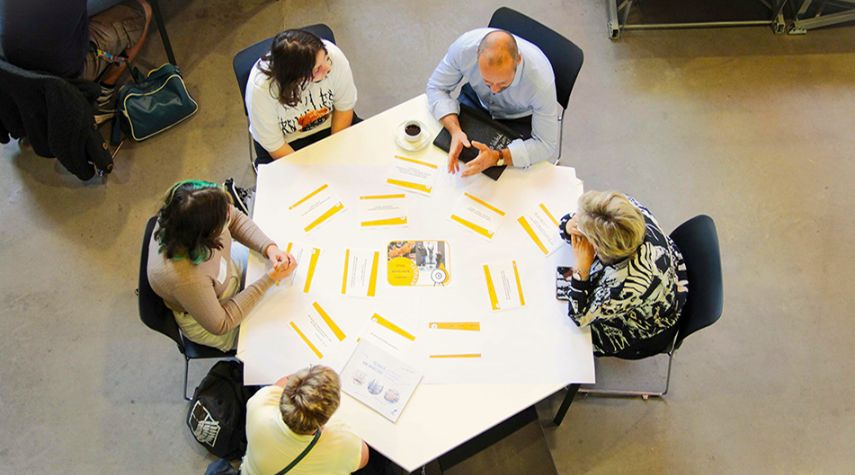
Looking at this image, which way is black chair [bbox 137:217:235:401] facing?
to the viewer's right

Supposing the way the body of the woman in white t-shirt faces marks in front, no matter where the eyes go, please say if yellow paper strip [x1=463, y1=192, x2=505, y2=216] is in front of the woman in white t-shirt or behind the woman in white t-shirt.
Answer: in front

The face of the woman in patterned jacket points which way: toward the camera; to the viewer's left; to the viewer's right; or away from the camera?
to the viewer's left

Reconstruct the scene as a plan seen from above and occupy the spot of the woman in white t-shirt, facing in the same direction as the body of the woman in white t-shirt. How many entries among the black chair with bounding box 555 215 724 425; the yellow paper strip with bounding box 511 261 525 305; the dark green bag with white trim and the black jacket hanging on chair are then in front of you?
2

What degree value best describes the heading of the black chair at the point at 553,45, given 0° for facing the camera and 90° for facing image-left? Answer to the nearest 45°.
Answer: approximately 45°

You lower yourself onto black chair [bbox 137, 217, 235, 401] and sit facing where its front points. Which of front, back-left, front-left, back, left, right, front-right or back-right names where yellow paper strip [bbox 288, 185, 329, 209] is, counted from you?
front

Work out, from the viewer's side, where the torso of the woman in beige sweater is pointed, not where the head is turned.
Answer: to the viewer's right

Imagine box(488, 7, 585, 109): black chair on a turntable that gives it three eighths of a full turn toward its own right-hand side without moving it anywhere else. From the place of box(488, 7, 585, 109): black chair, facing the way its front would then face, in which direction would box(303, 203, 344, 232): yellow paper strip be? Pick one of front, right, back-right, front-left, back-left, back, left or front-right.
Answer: back-left

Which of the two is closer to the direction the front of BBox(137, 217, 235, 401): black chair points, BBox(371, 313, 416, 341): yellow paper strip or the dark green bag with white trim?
the yellow paper strip

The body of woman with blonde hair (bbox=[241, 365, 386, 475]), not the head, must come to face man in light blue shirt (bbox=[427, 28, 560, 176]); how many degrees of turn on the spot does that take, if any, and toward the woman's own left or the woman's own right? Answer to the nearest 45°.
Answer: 0° — they already face them

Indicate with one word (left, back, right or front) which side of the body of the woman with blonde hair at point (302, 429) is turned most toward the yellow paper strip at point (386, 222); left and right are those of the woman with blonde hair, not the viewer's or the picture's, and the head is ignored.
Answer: front

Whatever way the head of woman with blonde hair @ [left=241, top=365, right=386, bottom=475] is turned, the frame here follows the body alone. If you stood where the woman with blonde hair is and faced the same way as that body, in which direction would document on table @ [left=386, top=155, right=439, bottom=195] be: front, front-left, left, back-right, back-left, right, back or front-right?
front

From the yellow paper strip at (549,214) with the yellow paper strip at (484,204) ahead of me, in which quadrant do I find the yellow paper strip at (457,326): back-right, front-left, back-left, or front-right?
front-left

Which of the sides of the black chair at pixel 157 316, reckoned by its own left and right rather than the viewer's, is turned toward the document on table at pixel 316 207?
front

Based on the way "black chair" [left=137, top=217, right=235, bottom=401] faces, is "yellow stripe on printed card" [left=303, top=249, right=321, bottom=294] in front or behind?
in front

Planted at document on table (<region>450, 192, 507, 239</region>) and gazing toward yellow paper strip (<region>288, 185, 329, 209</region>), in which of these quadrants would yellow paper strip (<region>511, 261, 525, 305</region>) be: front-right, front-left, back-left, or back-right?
back-left

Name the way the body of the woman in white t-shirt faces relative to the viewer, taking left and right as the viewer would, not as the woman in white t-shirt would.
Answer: facing the viewer and to the right of the viewer

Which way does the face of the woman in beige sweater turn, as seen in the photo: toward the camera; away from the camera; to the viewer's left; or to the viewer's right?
to the viewer's right

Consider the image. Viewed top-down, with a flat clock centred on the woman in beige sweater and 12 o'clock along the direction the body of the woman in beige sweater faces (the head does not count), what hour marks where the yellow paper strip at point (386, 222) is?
The yellow paper strip is roughly at 12 o'clock from the woman in beige sweater.
